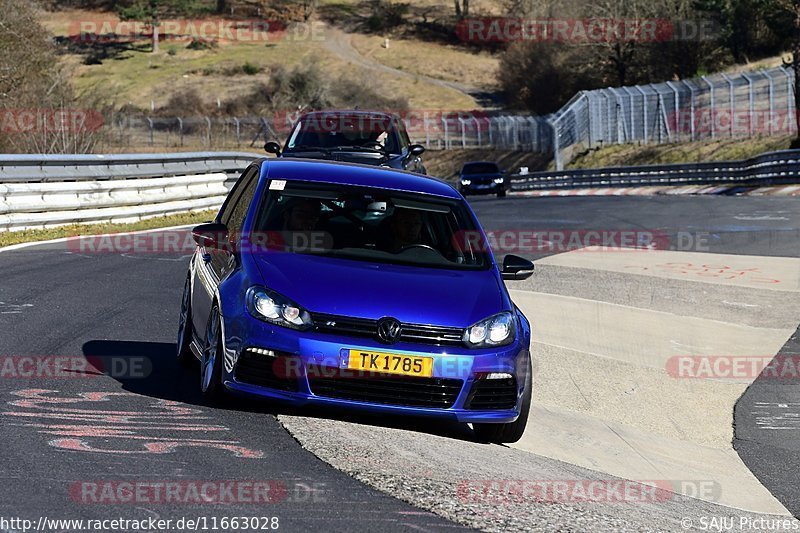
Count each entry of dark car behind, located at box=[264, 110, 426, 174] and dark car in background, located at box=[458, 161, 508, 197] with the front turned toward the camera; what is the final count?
2

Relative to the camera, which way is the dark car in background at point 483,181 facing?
toward the camera

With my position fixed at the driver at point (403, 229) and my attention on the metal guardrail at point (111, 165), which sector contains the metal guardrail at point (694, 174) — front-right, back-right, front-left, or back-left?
front-right

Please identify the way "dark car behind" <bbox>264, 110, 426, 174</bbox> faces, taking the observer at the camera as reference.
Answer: facing the viewer

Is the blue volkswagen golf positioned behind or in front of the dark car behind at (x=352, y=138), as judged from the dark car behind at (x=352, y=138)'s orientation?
in front

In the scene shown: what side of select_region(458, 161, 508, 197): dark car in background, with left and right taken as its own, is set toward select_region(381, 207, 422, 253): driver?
front

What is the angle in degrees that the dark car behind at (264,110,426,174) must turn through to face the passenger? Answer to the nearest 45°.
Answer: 0° — it already faces them

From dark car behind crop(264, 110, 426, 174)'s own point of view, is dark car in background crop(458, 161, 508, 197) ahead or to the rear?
to the rear

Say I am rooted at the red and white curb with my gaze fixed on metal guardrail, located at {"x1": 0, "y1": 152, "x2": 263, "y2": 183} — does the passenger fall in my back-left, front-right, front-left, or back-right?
front-left

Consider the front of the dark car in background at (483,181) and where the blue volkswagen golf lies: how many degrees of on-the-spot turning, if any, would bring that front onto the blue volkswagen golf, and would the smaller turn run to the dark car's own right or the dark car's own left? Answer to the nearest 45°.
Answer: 0° — it already faces it

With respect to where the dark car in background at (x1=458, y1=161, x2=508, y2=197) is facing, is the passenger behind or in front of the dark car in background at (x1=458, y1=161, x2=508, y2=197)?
in front

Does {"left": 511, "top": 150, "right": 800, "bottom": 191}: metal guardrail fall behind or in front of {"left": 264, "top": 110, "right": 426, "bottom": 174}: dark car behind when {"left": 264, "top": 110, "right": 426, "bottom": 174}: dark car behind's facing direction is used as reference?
behind

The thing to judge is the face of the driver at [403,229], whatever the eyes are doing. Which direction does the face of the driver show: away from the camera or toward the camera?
toward the camera

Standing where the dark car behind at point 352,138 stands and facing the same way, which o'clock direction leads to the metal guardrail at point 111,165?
The metal guardrail is roughly at 4 o'clock from the dark car behind.

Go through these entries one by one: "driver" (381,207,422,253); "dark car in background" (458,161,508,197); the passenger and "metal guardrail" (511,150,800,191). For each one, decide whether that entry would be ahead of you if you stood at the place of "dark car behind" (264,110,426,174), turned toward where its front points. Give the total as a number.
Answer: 2

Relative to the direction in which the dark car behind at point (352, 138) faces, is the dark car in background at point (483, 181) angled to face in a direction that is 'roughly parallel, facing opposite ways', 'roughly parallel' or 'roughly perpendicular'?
roughly parallel

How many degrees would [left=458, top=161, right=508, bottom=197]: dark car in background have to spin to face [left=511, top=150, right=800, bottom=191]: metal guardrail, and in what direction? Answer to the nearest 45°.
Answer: approximately 90° to its left

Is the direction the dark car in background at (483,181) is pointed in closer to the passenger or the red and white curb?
the passenger
